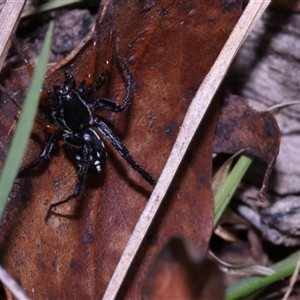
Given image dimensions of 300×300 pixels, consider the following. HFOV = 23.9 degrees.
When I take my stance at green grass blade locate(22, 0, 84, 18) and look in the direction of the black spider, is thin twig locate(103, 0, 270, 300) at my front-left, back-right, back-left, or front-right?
front-left

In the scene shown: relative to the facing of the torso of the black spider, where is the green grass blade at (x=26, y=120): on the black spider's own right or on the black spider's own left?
on the black spider's own left

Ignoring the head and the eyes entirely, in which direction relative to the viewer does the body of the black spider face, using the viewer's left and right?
facing away from the viewer and to the left of the viewer

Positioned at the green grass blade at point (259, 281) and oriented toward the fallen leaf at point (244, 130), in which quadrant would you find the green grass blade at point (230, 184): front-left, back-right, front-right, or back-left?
front-left

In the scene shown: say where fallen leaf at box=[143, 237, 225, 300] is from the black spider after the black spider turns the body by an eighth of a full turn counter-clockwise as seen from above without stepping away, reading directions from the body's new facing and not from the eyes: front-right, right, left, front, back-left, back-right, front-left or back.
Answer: left

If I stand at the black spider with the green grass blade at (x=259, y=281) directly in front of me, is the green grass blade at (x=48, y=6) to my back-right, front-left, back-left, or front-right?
back-left
